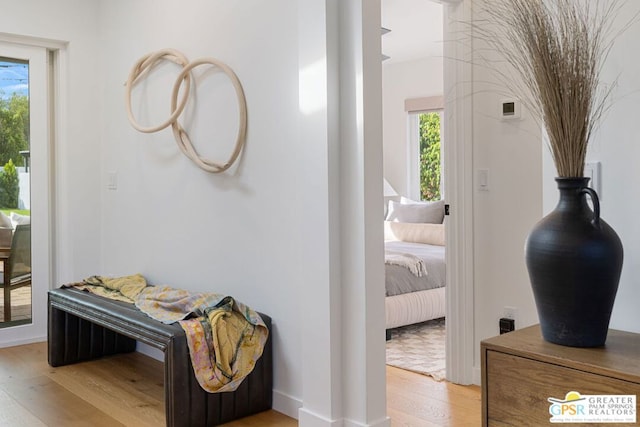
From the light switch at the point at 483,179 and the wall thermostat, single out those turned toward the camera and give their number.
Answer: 2

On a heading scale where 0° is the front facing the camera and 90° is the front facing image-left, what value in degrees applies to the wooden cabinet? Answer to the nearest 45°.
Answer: approximately 45°

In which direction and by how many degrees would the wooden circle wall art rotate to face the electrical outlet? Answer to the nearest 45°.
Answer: approximately 135° to its left

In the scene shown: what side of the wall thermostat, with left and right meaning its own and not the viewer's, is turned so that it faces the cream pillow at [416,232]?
back

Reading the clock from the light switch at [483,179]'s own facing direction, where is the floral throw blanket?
The floral throw blanket is roughly at 2 o'clock from the light switch.

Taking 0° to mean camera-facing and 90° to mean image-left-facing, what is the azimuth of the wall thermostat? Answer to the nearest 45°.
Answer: approximately 0°

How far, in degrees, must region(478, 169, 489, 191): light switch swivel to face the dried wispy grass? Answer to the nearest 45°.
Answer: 0° — it already faces it
